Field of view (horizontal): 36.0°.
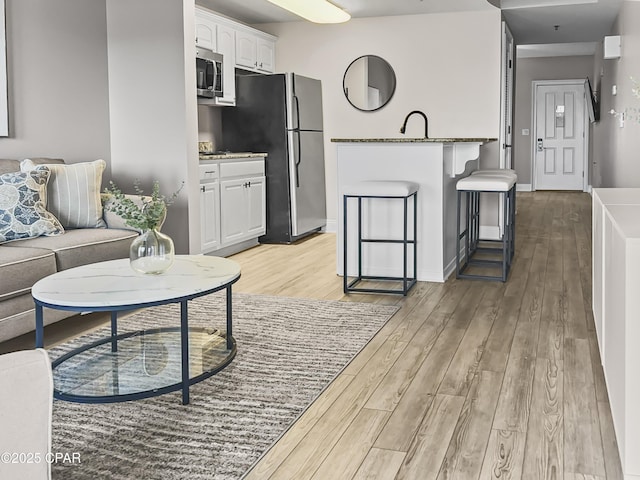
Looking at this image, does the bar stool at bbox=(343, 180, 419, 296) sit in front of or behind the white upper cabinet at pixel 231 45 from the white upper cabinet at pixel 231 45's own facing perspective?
in front

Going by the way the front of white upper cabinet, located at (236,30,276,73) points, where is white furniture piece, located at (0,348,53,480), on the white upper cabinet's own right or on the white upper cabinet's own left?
on the white upper cabinet's own right

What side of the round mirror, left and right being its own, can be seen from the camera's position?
front

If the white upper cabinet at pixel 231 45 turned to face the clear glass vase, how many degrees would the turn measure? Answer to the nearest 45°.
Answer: approximately 45° to its right

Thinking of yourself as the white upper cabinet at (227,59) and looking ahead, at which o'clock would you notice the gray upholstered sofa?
The gray upholstered sofa is roughly at 2 o'clock from the white upper cabinet.

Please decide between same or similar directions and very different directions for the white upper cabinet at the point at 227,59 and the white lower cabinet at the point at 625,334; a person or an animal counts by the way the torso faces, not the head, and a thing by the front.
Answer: very different directions

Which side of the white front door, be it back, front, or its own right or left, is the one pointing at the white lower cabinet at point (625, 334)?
front

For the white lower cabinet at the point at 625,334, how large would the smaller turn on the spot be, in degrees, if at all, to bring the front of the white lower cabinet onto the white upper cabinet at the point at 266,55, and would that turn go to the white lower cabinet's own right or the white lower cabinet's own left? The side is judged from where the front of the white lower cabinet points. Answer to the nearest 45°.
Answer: approximately 45° to the white lower cabinet's own right

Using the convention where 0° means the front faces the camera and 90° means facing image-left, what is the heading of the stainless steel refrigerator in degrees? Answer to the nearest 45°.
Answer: approximately 315°

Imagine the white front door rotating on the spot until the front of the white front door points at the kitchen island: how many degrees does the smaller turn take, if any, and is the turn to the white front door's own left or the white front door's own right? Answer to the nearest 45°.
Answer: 0° — it already faces it

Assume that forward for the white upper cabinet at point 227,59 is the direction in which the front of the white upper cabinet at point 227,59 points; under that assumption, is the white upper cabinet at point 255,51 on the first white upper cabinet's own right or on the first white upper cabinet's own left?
on the first white upper cabinet's own left

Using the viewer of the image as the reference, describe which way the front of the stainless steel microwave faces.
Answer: facing the viewer and to the right of the viewer

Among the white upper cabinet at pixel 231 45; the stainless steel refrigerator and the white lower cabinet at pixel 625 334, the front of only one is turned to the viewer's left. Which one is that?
the white lower cabinet

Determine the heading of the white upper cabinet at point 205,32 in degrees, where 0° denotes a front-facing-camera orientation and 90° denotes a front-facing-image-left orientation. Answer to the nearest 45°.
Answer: approximately 315°

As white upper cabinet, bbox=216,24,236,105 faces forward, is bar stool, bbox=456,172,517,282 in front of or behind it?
in front

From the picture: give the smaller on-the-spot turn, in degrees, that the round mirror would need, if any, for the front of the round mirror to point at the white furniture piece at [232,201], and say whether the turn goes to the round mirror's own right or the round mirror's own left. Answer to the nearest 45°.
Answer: approximately 45° to the round mirror's own right

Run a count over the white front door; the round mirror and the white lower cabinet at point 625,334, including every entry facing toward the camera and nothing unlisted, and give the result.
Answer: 2
